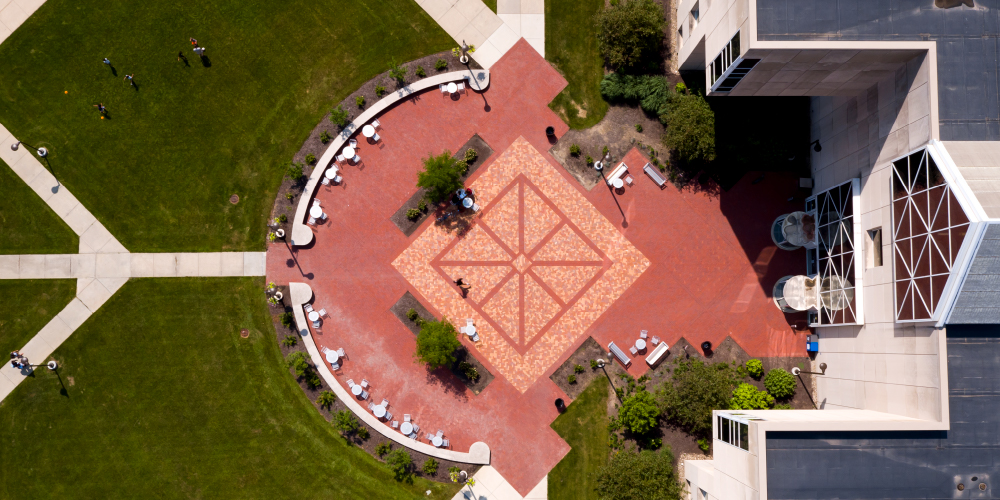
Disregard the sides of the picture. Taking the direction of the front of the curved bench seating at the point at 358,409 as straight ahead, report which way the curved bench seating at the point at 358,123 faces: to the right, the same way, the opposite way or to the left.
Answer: to the right

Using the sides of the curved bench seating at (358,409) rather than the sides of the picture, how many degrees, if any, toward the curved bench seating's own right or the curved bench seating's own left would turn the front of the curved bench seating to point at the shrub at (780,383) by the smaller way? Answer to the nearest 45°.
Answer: approximately 45° to the curved bench seating's own right

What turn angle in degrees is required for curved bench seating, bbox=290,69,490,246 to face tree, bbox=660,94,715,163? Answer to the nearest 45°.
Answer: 0° — it already faces it

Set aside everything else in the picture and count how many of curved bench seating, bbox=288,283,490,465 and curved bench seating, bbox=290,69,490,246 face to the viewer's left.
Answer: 0

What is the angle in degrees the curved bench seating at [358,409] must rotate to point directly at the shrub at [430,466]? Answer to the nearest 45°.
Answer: approximately 45° to its right

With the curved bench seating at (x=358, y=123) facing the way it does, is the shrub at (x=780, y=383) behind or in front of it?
in front
